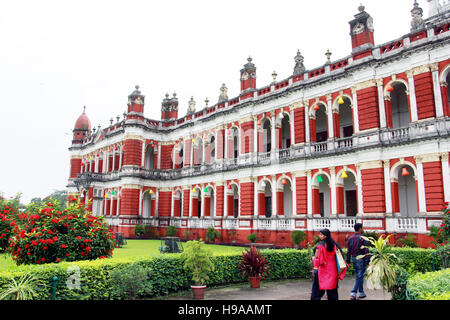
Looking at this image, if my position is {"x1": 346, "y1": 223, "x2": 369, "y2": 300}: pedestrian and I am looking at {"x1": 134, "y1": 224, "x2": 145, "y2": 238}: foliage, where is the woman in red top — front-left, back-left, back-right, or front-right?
back-left

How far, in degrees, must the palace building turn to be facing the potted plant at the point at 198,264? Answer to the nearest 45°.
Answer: approximately 45° to its left

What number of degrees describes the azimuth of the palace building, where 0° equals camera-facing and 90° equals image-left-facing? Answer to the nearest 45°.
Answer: approximately 45°
